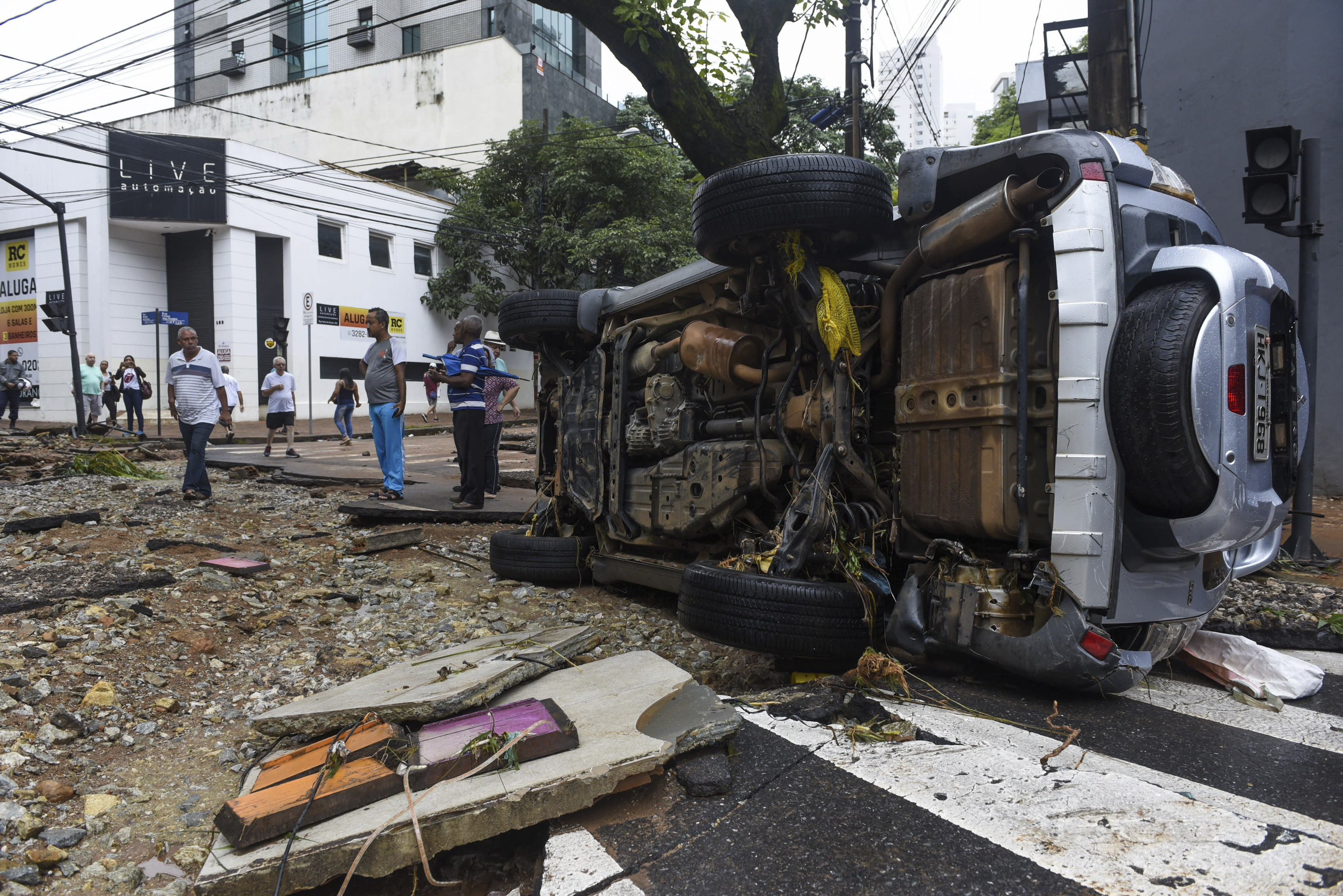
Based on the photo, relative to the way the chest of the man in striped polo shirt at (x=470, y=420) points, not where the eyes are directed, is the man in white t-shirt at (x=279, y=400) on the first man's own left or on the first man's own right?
on the first man's own right

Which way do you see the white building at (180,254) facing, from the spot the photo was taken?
facing the viewer

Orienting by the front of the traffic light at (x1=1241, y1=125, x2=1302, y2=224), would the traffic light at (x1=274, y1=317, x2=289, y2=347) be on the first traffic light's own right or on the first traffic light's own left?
on the first traffic light's own right

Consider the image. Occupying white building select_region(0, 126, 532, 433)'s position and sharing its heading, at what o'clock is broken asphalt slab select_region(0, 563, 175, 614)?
The broken asphalt slab is roughly at 12 o'clock from the white building.

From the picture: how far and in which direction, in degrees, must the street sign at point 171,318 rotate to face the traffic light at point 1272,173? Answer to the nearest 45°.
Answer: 0° — it already faces it

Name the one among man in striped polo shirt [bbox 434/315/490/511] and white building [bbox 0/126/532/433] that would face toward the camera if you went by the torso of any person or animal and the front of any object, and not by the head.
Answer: the white building

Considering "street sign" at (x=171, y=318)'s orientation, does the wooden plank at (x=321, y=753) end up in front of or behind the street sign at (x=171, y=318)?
in front

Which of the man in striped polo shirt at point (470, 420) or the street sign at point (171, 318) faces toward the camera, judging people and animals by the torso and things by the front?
the street sign

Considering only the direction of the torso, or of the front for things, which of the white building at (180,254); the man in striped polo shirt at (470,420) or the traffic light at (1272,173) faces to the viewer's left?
the man in striped polo shirt

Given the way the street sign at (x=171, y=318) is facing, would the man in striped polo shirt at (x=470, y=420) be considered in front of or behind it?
in front

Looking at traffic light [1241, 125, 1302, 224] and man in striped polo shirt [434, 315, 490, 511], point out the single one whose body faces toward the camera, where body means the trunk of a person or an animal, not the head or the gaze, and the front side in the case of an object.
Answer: the traffic light
